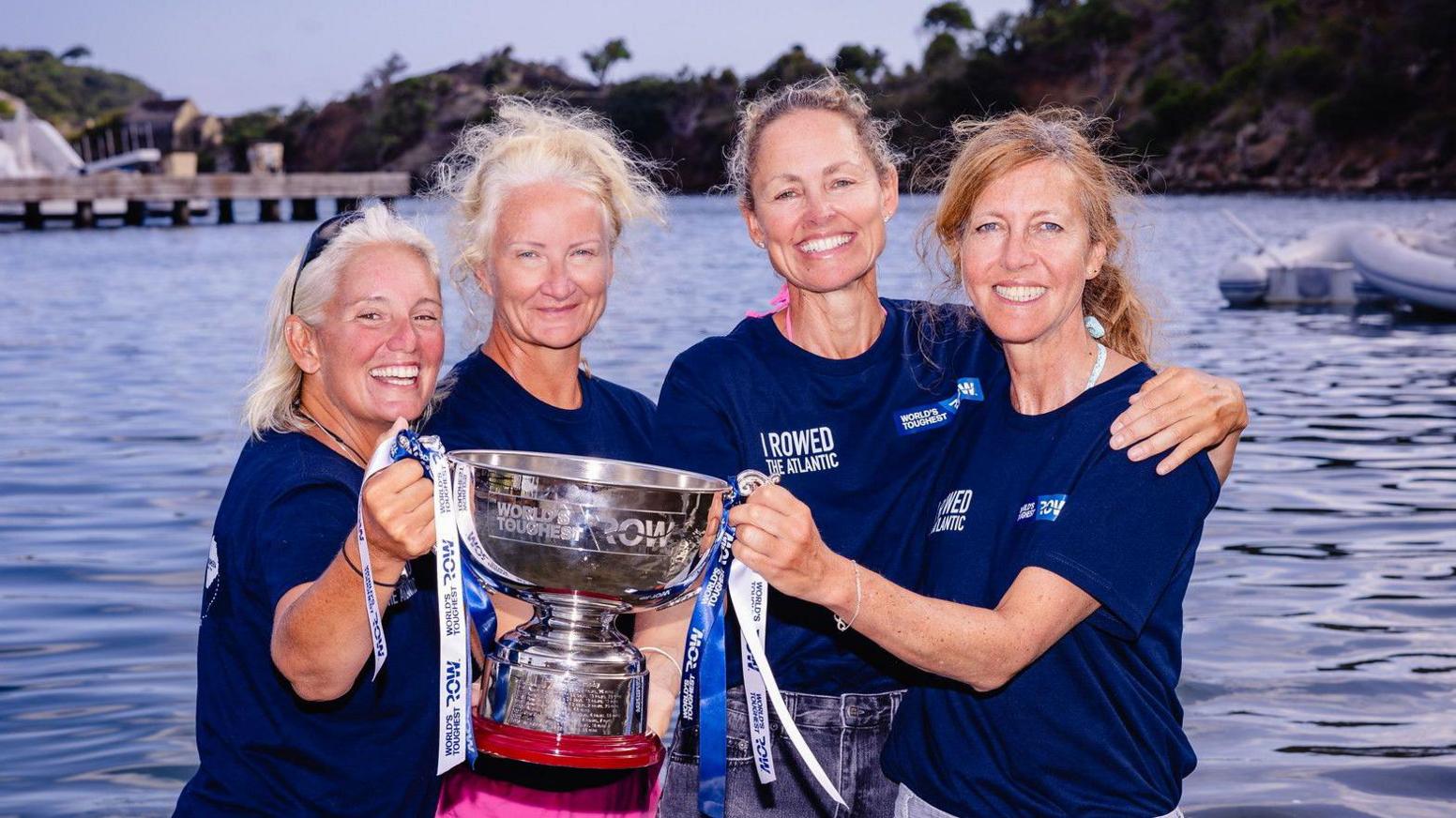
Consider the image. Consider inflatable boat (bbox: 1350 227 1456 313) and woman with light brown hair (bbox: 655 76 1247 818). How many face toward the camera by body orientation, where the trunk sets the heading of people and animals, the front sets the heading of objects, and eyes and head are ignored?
1

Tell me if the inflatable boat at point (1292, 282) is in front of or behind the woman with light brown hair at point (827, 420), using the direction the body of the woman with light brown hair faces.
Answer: behind

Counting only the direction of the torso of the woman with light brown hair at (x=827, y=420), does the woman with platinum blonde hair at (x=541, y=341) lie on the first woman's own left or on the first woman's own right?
on the first woman's own right

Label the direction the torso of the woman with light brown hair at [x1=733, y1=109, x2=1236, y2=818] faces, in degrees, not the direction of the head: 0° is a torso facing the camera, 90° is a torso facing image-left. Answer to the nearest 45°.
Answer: approximately 45°

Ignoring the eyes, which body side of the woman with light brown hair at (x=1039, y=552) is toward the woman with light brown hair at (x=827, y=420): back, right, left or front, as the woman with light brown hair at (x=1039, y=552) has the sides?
right

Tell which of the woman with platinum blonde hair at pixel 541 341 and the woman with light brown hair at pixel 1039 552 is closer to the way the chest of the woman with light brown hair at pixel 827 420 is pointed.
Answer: the woman with light brown hair

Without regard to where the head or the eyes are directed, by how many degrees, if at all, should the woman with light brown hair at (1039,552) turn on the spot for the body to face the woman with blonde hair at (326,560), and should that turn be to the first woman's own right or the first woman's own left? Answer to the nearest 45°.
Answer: approximately 45° to the first woman's own right

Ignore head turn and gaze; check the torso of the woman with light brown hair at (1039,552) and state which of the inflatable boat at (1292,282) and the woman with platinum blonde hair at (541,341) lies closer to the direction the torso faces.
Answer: the woman with platinum blonde hair

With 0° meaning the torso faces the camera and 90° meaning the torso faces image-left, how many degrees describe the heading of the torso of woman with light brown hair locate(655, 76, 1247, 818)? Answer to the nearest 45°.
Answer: approximately 0°
